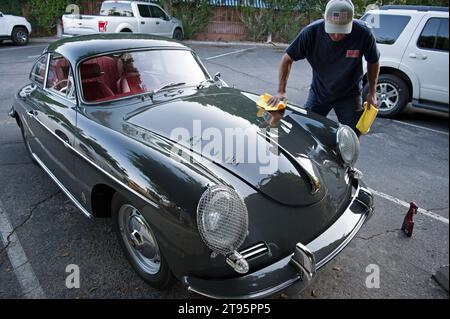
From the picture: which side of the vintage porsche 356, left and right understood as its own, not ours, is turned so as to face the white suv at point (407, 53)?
left

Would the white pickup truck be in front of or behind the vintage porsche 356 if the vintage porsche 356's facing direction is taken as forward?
behind

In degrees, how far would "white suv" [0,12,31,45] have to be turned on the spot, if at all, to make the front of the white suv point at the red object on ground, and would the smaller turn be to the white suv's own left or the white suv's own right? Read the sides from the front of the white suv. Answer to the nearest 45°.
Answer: approximately 90° to the white suv's own right

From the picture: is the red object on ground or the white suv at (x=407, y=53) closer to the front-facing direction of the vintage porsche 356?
the red object on ground

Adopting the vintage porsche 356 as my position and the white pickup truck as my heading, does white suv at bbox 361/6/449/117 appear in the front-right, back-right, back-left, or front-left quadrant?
front-right

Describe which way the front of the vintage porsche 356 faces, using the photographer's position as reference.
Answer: facing the viewer and to the right of the viewer
